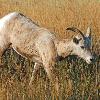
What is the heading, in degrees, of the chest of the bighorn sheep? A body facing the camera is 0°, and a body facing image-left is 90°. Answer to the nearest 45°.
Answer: approximately 270°
